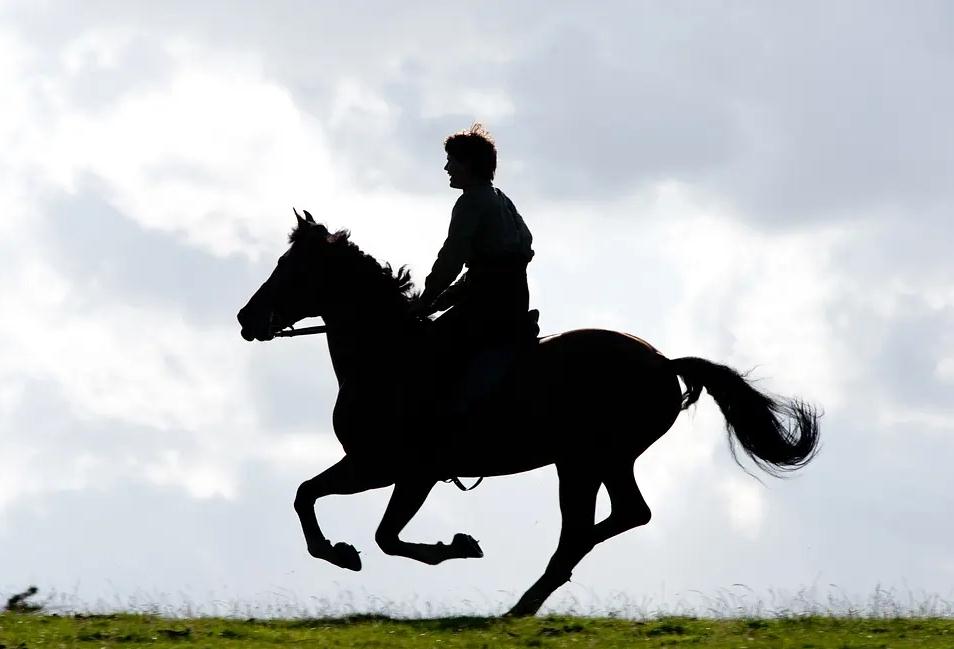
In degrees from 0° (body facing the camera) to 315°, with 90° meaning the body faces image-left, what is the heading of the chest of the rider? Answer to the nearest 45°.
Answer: approximately 90°

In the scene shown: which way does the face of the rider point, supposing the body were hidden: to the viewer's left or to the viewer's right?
to the viewer's left

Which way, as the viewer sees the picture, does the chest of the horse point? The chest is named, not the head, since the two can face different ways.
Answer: to the viewer's left
